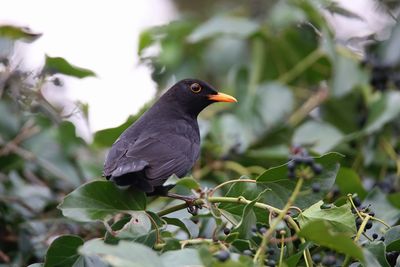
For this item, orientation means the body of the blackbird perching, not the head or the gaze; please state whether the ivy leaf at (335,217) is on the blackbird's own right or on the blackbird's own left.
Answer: on the blackbird's own right

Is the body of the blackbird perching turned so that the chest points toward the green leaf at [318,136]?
yes

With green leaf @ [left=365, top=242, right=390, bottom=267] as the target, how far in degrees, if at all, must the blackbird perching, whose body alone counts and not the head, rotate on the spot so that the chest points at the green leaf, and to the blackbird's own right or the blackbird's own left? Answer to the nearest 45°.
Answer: approximately 90° to the blackbird's own right

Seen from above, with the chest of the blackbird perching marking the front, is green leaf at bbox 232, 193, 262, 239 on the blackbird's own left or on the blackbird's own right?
on the blackbird's own right

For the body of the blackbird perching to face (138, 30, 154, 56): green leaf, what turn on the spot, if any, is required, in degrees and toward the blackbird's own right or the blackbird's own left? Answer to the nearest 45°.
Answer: approximately 45° to the blackbird's own left

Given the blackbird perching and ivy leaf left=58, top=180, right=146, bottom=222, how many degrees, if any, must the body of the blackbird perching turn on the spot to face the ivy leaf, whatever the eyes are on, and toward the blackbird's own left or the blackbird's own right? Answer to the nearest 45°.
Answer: approximately 135° to the blackbird's own left

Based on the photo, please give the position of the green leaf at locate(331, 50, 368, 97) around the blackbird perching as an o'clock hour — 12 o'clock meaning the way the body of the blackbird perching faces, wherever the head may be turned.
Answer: The green leaf is roughly at 12 o'clock from the blackbird perching.

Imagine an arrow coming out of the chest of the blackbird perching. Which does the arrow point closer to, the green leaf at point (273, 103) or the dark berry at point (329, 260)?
the green leaf

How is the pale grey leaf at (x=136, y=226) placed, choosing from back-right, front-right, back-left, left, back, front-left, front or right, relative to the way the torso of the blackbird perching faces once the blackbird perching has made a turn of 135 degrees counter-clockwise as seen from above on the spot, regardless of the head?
left

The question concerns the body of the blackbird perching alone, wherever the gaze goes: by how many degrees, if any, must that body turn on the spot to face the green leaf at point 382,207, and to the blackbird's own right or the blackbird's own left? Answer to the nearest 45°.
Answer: approximately 45° to the blackbird's own right

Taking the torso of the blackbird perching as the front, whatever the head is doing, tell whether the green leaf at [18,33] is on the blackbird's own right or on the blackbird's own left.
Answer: on the blackbird's own left

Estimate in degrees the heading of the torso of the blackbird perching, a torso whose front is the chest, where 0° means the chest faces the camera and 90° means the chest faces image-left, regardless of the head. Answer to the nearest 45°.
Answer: approximately 225°
